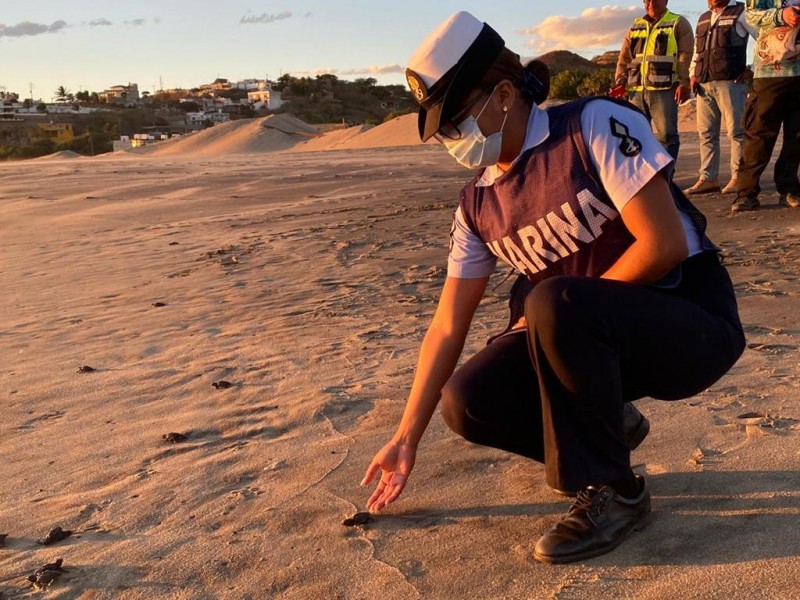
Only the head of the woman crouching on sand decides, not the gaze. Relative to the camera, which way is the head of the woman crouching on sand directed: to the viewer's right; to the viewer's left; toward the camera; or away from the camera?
to the viewer's left

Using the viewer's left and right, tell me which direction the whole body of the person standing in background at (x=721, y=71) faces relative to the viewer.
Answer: facing the viewer and to the left of the viewer

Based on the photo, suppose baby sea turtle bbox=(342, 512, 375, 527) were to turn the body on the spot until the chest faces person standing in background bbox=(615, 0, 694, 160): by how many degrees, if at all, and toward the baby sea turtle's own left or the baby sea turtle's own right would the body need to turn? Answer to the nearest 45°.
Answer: approximately 135° to the baby sea turtle's own right

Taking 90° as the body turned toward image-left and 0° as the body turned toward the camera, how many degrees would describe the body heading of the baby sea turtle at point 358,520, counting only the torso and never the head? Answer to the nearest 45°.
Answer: approximately 90°

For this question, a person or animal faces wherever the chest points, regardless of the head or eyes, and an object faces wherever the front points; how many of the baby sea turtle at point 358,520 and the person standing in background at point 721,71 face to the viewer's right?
0

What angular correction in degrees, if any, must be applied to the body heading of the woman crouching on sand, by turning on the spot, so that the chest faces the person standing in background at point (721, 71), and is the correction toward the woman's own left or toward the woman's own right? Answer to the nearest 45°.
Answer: approximately 135° to the woman's own right

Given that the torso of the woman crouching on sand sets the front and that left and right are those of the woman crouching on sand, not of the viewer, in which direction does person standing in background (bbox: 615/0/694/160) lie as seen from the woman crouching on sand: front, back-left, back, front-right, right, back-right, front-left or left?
back-right

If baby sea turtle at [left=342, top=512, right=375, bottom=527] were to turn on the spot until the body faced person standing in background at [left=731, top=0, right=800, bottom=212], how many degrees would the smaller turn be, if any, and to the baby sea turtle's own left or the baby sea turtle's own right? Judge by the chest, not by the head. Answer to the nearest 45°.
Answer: approximately 135° to the baby sea turtle's own right
